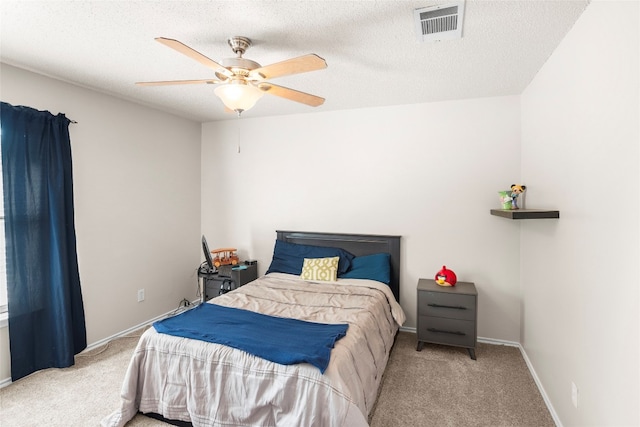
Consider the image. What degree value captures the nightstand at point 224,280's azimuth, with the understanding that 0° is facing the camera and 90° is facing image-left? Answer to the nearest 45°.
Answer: approximately 45°

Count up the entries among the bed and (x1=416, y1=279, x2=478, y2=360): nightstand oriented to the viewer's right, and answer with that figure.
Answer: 0

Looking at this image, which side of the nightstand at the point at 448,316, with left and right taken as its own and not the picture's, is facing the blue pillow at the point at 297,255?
right

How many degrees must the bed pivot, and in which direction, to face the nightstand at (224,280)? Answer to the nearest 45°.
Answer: approximately 135° to its right

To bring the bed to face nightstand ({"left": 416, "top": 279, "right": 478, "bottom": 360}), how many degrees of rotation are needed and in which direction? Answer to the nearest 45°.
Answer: approximately 135° to its left

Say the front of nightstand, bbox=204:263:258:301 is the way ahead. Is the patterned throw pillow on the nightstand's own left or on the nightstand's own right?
on the nightstand's own left

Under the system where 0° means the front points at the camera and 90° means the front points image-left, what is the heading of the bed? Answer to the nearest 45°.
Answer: approximately 45°

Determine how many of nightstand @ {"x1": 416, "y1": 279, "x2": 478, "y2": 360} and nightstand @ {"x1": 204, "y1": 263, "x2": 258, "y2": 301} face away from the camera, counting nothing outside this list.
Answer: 0

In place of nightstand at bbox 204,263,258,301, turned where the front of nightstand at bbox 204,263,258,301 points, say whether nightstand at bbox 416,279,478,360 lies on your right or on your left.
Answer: on your left

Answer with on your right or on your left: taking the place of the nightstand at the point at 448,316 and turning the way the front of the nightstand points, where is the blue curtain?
on your right

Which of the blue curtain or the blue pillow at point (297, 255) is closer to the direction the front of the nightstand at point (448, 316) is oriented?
the blue curtain

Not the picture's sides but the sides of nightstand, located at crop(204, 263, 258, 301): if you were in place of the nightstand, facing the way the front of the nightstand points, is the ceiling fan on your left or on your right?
on your left

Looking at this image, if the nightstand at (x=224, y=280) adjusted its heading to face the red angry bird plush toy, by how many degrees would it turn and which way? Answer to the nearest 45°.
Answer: approximately 90° to its left

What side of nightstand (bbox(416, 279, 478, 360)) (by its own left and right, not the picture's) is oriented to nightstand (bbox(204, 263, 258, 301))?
right

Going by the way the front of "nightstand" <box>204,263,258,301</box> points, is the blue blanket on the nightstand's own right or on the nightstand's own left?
on the nightstand's own left

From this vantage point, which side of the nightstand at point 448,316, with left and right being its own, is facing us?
front
